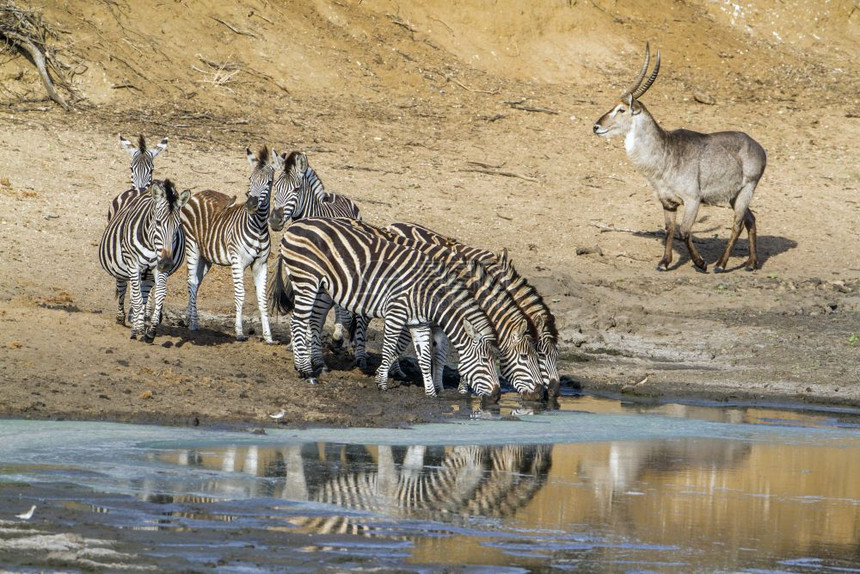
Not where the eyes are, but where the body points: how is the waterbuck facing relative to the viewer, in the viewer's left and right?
facing to the left of the viewer

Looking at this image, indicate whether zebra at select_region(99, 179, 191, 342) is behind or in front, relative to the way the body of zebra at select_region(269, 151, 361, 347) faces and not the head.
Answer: in front

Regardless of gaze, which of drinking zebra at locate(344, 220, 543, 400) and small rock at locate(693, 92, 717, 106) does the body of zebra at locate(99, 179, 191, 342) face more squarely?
the drinking zebra

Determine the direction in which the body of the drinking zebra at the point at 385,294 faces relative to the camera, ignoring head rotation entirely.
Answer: to the viewer's right

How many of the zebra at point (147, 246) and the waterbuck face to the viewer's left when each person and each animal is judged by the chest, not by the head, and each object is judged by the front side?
1

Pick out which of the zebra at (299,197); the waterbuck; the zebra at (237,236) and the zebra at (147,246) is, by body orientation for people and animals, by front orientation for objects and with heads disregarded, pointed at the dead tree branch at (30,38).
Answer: the waterbuck

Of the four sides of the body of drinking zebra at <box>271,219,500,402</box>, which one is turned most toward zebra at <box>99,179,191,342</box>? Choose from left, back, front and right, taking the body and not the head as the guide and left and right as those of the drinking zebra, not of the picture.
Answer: back

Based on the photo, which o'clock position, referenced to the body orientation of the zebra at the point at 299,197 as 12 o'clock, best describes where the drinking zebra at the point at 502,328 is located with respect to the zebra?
The drinking zebra is roughly at 9 o'clock from the zebra.

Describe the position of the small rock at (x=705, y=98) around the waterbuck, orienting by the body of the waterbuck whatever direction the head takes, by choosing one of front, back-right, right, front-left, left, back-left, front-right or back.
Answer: right

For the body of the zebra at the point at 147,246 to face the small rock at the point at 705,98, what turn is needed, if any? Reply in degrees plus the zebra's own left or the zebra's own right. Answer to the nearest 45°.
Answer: approximately 90° to the zebra's own left

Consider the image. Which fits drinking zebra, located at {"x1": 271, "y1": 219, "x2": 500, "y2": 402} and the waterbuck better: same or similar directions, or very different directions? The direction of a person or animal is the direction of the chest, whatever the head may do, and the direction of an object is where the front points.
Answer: very different directions

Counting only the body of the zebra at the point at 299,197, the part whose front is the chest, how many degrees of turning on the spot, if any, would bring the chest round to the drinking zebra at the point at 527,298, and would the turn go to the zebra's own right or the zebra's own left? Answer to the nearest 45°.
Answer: approximately 90° to the zebra's own left

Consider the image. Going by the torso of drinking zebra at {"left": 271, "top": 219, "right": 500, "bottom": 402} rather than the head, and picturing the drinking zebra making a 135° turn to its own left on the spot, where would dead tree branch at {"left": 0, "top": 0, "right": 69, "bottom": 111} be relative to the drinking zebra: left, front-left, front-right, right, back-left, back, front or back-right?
front

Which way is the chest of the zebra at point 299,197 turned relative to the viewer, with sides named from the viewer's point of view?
facing the viewer and to the left of the viewer
